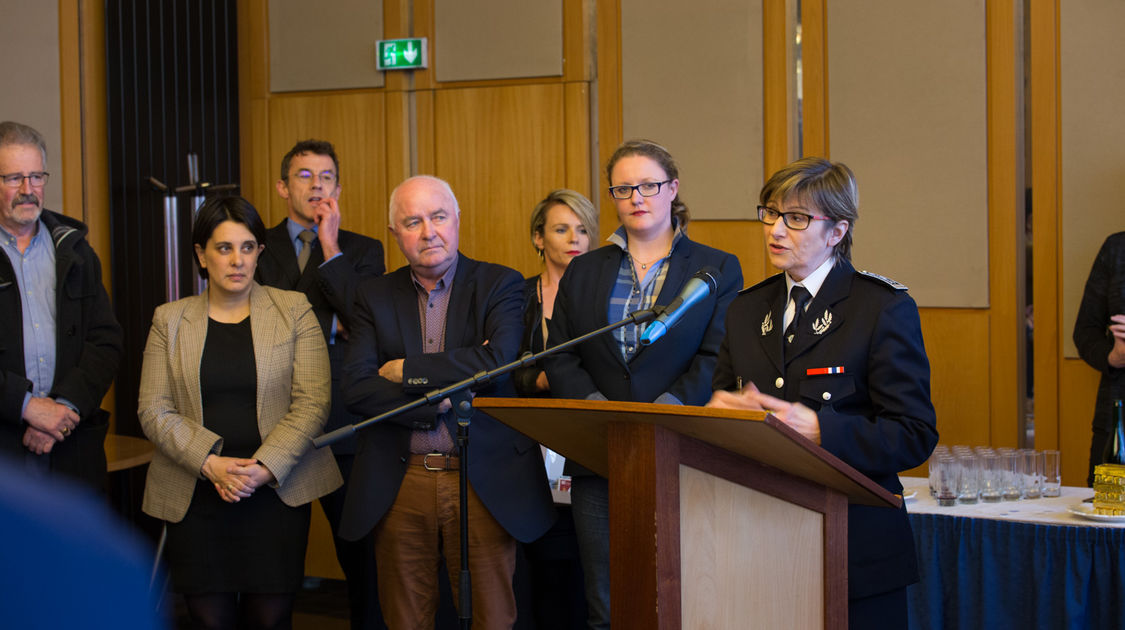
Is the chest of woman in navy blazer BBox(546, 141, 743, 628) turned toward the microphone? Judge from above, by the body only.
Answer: yes

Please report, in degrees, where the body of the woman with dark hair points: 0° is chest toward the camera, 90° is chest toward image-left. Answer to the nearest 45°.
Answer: approximately 0°

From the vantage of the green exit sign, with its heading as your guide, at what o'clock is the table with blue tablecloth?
The table with blue tablecloth is roughly at 11 o'clock from the green exit sign.

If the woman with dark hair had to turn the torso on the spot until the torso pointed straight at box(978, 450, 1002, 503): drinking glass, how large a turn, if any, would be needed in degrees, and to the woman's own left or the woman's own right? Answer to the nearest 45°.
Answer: approximately 90° to the woman's own left

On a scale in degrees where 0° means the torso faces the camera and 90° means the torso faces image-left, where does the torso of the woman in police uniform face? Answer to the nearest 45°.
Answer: approximately 45°

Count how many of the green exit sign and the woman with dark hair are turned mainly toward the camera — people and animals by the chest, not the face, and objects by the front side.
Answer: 2

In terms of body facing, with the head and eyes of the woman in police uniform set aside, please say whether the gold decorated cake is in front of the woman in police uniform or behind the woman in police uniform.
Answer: behind

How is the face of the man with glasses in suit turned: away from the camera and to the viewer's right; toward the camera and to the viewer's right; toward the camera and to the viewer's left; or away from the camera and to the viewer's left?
toward the camera and to the viewer's right

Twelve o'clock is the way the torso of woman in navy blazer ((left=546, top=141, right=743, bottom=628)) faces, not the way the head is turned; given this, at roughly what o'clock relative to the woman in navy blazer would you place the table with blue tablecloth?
The table with blue tablecloth is roughly at 9 o'clock from the woman in navy blazer.
